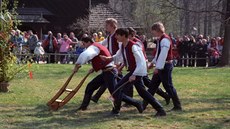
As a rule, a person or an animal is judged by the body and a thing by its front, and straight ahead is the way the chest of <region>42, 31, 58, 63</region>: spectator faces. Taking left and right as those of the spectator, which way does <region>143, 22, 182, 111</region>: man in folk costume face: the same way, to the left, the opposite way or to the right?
to the right

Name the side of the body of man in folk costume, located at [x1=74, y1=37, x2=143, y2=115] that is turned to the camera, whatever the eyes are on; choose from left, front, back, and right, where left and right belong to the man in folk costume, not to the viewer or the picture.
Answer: left

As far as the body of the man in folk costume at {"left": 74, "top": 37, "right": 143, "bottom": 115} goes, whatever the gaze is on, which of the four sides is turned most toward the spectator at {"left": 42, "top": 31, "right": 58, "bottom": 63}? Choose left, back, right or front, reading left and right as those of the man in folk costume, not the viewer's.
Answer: right

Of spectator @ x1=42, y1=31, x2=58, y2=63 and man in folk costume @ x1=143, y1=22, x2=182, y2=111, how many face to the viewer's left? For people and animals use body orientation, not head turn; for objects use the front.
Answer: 1

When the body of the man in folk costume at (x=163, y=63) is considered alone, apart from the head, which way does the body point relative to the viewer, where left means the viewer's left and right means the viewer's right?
facing to the left of the viewer

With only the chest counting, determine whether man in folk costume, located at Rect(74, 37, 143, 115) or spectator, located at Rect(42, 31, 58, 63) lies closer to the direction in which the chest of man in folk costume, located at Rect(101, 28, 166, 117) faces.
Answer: the man in folk costume

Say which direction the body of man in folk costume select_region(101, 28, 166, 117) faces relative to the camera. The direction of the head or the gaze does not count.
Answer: to the viewer's left

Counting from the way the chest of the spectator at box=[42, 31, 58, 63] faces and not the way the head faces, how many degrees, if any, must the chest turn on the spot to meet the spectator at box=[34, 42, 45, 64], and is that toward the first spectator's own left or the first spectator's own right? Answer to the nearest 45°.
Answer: approximately 45° to the first spectator's own right

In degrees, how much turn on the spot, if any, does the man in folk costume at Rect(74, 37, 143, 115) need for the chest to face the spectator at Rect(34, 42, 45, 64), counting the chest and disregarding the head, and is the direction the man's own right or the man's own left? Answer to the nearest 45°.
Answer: approximately 90° to the man's own right
